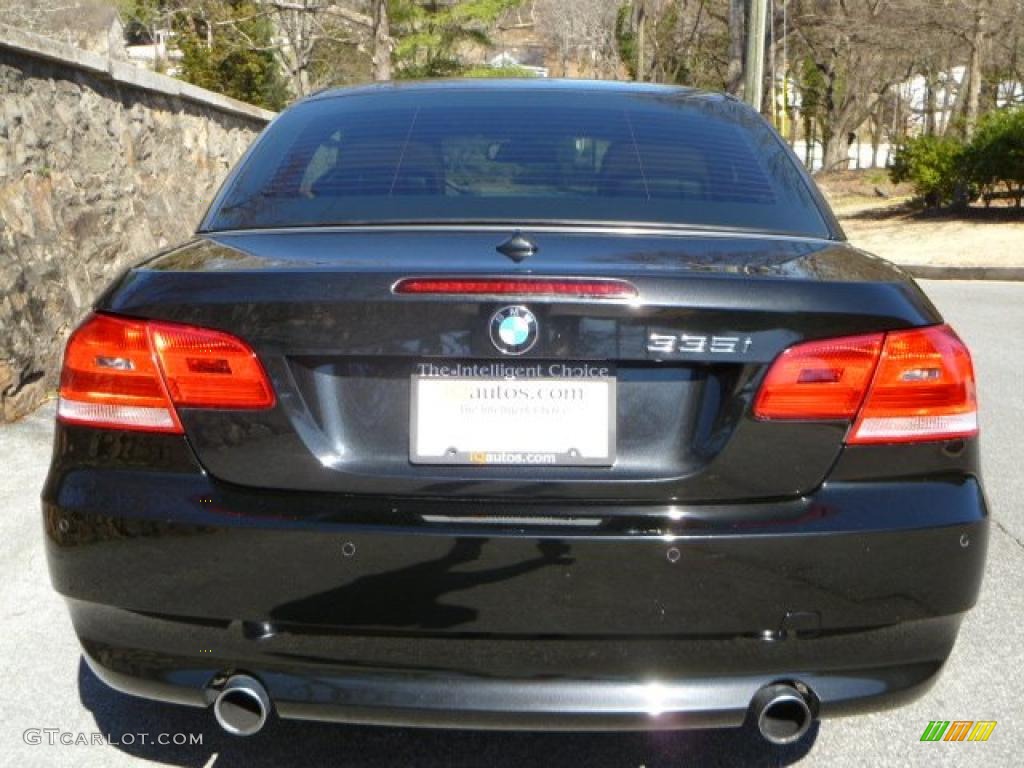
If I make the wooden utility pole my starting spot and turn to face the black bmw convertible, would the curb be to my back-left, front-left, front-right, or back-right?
front-left

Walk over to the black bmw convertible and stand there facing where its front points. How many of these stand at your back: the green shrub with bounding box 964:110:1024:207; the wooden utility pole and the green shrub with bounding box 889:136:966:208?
0

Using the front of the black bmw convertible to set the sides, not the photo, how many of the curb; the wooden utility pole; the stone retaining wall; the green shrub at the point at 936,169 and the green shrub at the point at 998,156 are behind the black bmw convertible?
0

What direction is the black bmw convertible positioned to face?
away from the camera

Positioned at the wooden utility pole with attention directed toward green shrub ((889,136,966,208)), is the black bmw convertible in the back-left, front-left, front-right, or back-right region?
back-right

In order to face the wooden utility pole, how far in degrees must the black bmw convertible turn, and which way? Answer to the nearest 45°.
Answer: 0° — it already faces it

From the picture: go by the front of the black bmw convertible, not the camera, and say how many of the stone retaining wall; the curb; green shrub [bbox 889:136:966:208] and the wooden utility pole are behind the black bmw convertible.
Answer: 0

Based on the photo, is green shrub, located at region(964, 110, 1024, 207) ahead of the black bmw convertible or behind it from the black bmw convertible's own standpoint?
ahead

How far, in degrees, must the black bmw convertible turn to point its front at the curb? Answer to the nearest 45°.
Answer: approximately 45° to its right

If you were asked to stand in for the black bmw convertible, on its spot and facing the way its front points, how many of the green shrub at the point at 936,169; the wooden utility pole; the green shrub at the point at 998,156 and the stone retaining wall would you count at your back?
0

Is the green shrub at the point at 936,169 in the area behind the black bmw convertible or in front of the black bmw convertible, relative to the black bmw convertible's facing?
in front
